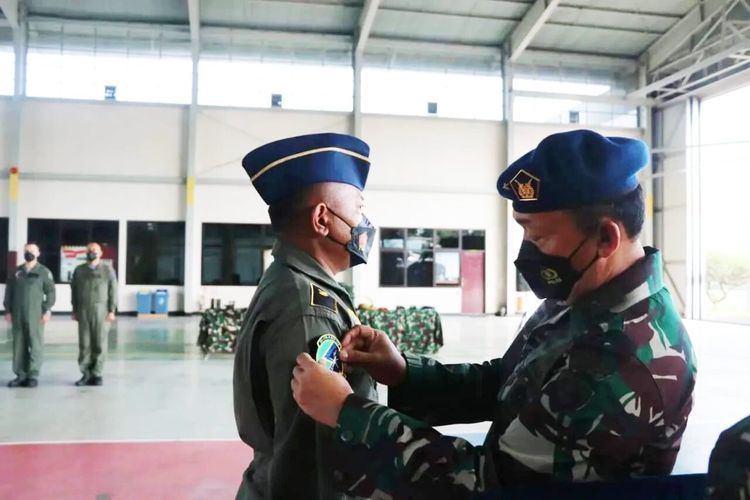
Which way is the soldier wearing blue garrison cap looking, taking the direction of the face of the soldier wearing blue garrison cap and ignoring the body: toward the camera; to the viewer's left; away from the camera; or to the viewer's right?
to the viewer's right

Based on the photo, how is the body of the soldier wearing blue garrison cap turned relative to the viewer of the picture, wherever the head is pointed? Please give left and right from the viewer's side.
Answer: facing to the right of the viewer

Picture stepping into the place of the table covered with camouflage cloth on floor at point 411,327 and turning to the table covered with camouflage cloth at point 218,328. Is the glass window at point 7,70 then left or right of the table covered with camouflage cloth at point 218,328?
right

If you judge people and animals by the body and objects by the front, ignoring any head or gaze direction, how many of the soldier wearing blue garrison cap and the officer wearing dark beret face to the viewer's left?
1

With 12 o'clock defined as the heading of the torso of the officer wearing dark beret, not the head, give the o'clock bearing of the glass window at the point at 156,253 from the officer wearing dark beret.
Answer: The glass window is roughly at 2 o'clock from the officer wearing dark beret.

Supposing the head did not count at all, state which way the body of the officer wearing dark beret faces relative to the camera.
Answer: to the viewer's left

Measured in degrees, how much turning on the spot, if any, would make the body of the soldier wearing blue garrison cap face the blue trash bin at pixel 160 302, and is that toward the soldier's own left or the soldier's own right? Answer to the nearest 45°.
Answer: approximately 90° to the soldier's own left

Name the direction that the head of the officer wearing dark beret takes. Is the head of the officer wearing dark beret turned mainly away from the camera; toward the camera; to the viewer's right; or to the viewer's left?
to the viewer's left

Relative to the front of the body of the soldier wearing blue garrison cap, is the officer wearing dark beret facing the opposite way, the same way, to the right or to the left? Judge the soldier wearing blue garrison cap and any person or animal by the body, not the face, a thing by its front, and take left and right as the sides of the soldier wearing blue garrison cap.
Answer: the opposite way

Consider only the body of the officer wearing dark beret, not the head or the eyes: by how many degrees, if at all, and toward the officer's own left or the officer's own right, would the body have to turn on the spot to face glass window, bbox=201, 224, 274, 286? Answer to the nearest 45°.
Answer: approximately 45° to the officer's own right
